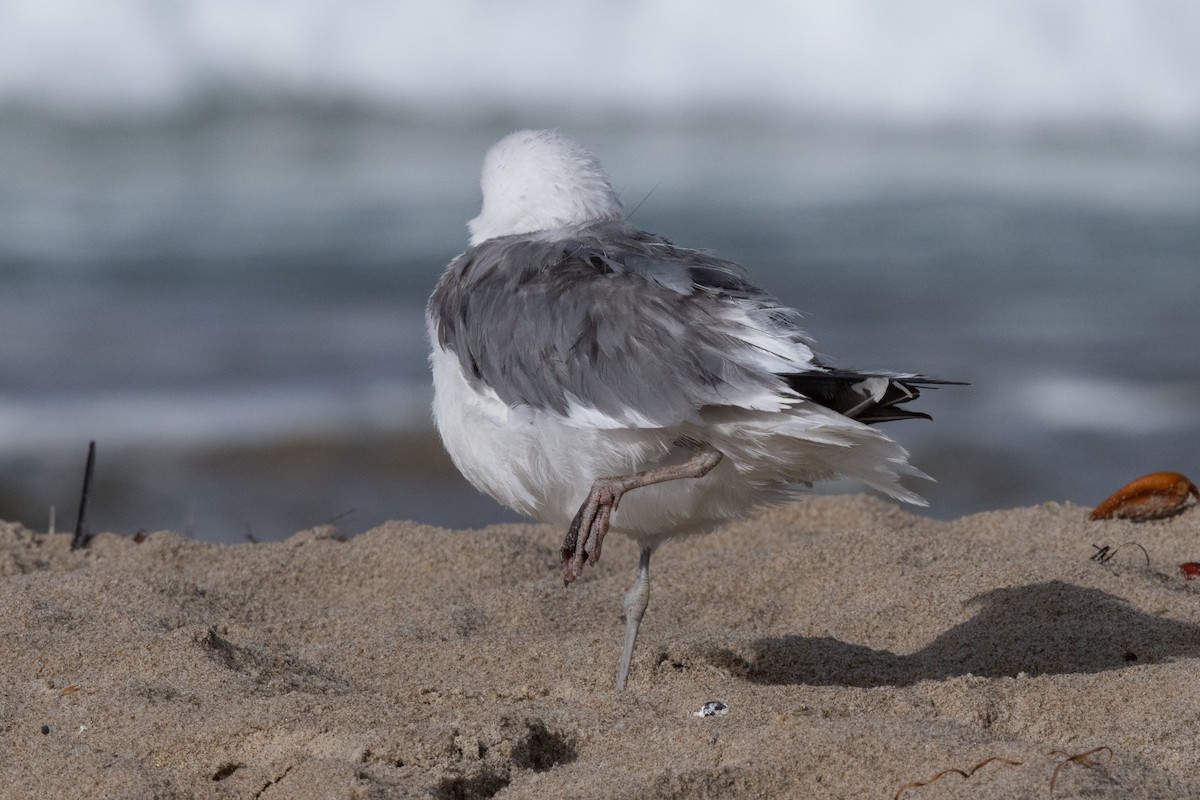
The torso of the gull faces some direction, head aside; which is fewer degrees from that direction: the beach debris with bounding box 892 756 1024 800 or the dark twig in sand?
the dark twig in sand

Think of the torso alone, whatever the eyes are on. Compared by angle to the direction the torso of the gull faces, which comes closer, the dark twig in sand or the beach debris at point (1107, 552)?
the dark twig in sand

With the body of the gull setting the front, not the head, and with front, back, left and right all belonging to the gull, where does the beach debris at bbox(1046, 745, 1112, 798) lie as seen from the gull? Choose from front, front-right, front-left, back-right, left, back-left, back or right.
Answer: back-left

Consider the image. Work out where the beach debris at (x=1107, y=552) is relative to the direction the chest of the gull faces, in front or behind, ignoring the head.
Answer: behind

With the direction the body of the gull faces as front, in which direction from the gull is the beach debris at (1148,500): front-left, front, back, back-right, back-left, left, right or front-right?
back-right

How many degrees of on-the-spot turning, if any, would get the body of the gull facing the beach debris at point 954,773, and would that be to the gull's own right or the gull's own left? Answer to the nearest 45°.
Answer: approximately 135° to the gull's own left

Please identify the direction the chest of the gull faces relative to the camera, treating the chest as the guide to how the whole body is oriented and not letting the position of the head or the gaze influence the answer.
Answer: to the viewer's left

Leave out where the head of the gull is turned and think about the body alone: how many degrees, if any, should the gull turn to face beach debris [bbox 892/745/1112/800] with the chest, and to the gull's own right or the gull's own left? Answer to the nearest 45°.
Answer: approximately 135° to the gull's own left
